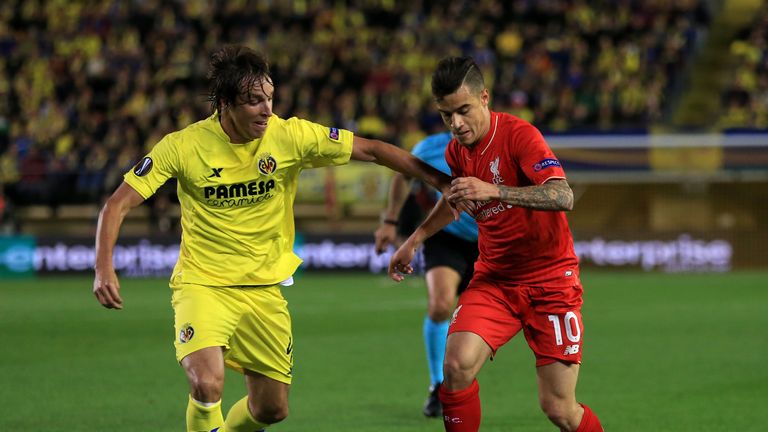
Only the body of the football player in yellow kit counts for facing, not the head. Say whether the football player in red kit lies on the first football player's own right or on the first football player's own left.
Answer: on the first football player's own left

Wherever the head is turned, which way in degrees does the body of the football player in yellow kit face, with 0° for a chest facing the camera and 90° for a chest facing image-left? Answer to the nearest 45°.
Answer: approximately 0°

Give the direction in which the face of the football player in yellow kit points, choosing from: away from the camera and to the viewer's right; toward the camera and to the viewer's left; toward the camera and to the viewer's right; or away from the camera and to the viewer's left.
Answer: toward the camera and to the viewer's right

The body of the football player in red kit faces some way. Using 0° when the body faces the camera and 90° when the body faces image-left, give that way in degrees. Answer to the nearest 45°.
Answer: approximately 45°

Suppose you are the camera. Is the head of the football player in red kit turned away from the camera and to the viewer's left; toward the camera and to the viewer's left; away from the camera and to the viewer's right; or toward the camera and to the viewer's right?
toward the camera and to the viewer's left

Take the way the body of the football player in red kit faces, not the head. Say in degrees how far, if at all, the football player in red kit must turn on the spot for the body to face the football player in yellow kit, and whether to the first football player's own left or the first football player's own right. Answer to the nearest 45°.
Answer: approximately 45° to the first football player's own right

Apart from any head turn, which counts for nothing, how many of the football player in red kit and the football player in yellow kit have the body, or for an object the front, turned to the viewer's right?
0
